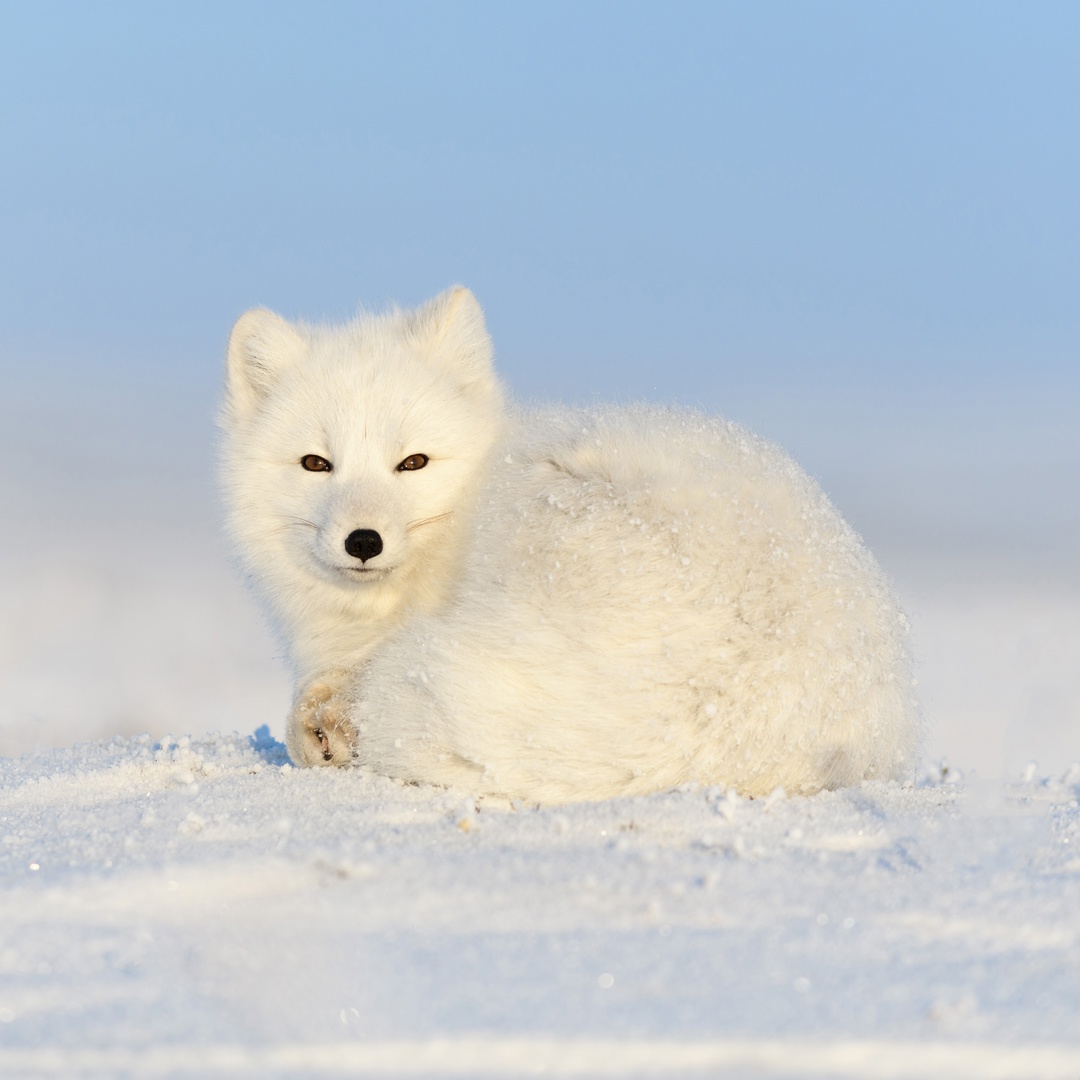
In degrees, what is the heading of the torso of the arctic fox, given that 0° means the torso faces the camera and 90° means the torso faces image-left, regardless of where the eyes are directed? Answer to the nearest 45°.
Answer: approximately 90°
